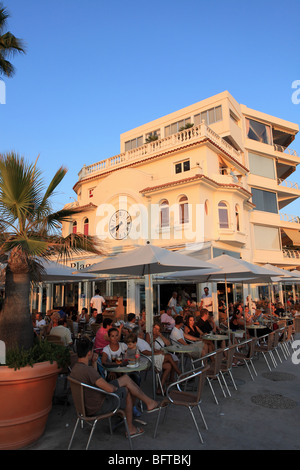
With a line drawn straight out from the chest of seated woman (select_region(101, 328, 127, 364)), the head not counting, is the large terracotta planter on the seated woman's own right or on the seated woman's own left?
on the seated woman's own right

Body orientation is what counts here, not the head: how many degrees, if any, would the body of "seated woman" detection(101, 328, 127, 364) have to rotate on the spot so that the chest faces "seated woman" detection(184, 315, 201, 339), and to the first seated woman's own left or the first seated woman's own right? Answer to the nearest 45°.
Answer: approximately 90° to the first seated woman's own left

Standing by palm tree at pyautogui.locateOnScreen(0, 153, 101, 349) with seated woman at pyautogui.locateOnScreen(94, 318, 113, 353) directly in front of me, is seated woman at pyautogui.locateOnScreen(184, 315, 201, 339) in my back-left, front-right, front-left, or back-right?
front-right

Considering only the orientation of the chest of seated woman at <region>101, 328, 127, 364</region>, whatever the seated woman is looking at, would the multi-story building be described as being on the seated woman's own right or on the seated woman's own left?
on the seated woman's own left

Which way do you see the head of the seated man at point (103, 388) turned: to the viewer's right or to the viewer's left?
to the viewer's right

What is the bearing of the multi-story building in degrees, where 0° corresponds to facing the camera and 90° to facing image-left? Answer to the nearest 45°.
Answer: approximately 45°

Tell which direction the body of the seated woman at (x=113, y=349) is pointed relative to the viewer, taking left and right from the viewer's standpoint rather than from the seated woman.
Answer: facing the viewer and to the right of the viewer

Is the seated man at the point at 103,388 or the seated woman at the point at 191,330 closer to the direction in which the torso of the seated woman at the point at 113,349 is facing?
the seated man

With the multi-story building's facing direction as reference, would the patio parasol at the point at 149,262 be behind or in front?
in front

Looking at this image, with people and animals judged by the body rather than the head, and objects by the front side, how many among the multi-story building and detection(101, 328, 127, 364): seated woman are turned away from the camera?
0

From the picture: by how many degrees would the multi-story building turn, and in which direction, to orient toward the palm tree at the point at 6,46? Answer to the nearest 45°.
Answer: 0° — it already faces it
